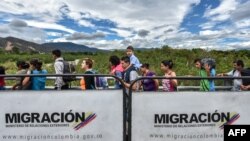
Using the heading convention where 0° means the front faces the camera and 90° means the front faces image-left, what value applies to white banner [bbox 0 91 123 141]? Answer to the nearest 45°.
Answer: approximately 0°

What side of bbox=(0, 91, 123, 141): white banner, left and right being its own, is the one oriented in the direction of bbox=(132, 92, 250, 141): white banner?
left

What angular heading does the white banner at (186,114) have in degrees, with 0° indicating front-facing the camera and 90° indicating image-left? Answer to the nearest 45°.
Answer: approximately 0°

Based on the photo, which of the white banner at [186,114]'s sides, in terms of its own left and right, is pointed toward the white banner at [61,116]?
right

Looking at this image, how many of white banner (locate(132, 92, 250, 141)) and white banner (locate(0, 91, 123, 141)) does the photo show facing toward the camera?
2
